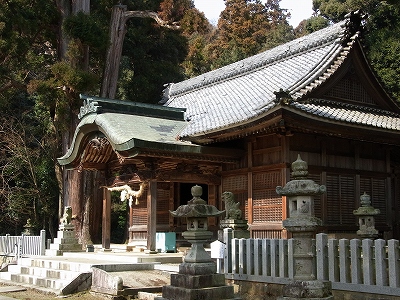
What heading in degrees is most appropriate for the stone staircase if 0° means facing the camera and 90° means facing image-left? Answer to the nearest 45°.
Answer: approximately 45°

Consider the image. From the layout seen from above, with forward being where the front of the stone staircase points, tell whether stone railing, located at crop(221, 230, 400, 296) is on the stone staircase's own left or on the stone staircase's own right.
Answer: on the stone staircase's own left

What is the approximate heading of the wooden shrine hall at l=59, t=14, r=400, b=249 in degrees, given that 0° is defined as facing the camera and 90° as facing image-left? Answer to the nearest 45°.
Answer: approximately 45°

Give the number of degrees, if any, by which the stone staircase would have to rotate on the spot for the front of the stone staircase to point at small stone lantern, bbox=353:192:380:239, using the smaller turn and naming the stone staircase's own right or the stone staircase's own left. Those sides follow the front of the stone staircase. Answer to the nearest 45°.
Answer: approximately 90° to the stone staircase's own left

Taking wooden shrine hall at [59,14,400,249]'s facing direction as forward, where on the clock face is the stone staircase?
The stone staircase is roughly at 1 o'clock from the wooden shrine hall.

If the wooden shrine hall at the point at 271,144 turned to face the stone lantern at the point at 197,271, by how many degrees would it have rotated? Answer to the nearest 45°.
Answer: approximately 45° to its left

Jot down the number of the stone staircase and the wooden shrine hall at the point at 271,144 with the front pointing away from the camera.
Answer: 0
